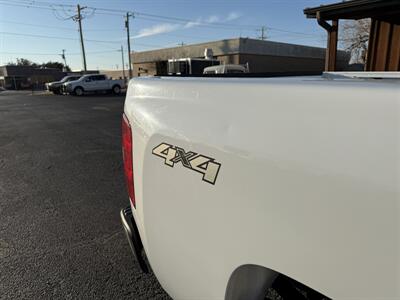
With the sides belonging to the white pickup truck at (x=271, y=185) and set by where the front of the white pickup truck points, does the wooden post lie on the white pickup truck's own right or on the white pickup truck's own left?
on the white pickup truck's own left

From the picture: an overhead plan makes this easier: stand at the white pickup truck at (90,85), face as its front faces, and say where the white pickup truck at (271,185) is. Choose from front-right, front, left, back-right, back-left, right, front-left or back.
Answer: front-left

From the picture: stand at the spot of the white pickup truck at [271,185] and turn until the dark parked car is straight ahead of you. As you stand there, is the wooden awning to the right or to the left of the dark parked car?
right

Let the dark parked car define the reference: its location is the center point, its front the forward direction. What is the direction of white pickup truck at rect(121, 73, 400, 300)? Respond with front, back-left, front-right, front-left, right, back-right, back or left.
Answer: front-left

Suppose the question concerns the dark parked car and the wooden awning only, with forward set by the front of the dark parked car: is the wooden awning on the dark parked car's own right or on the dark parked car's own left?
on the dark parked car's own left

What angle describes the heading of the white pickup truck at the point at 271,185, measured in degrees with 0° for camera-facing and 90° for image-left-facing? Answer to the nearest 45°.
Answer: approximately 315°

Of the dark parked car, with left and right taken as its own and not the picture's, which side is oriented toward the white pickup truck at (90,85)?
left

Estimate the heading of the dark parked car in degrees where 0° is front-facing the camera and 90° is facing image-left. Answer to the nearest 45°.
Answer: approximately 45°
